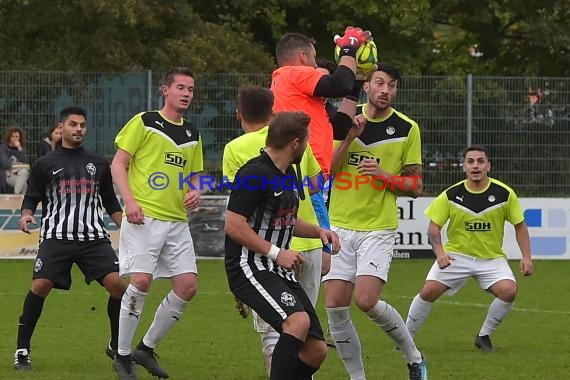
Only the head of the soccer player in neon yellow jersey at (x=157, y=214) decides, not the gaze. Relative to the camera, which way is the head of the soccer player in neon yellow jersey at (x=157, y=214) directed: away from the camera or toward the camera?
toward the camera

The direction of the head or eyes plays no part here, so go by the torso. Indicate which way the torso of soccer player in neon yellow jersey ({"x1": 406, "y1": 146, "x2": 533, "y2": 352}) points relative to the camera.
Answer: toward the camera

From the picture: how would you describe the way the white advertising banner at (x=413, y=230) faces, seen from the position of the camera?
facing the viewer

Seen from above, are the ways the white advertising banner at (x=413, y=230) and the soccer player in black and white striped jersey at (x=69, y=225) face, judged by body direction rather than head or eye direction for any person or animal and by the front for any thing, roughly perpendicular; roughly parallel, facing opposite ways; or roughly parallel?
roughly parallel

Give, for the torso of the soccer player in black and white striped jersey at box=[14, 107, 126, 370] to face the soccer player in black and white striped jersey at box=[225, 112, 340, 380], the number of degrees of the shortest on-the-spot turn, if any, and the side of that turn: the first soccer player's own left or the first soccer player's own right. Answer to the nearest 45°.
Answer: approximately 45° to the first soccer player's own left

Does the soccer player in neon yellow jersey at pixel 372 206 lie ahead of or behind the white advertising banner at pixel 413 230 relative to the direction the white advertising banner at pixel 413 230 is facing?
ahead

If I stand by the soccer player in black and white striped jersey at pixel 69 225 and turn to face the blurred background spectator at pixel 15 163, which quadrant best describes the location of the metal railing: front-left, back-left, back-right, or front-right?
front-right

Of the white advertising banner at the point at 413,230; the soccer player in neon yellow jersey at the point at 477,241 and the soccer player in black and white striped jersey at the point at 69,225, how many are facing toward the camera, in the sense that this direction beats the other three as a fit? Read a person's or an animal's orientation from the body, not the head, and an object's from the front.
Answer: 3

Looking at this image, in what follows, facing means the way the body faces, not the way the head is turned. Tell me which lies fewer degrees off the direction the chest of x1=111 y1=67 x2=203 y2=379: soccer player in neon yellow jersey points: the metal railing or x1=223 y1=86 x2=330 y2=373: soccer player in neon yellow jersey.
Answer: the soccer player in neon yellow jersey

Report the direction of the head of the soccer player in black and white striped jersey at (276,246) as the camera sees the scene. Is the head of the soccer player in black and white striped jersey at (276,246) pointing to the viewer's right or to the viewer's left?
to the viewer's right
